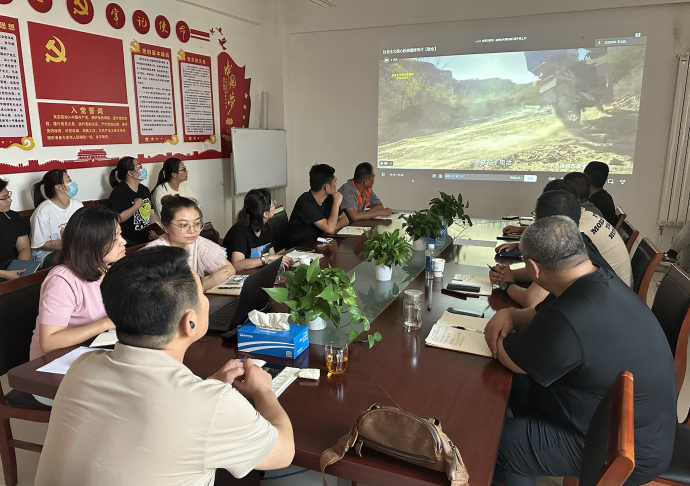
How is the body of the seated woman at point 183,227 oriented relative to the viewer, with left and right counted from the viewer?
facing the viewer and to the right of the viewer

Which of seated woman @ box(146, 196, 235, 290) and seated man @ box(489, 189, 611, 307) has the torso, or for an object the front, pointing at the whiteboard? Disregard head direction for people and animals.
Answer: the seated man

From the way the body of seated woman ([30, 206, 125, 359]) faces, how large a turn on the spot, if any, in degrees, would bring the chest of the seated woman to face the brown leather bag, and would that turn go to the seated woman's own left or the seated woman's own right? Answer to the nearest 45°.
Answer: approximately 45° to the seated woman's own right

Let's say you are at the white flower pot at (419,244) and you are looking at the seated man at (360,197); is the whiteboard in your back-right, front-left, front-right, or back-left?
front-left

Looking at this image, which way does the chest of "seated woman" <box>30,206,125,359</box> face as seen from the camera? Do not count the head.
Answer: to the viewer's right

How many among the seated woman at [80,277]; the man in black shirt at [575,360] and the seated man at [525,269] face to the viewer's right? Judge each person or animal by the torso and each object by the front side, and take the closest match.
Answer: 1

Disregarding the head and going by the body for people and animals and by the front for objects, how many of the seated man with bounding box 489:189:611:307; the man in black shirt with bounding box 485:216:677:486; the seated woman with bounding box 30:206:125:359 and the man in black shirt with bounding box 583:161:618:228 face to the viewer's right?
1

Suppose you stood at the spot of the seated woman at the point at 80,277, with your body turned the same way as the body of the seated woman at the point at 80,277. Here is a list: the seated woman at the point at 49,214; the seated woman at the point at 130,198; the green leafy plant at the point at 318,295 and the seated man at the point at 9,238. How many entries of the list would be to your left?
3

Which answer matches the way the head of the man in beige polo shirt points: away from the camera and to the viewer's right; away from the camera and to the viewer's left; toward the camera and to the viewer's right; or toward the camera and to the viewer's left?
away from the camera and to the viewer's right

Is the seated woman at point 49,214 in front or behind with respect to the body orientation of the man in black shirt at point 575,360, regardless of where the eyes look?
in front

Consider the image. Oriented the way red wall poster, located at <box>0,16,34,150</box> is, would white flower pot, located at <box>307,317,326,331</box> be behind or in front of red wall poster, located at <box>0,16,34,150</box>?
in front

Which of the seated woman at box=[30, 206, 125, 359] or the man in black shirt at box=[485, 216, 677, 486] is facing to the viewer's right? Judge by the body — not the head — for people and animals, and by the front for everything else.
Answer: the seated woman

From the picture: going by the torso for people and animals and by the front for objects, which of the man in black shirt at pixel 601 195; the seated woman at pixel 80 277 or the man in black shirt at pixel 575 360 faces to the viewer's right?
the seated woman

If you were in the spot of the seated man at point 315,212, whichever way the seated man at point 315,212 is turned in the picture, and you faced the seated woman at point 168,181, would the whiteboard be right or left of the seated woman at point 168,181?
right

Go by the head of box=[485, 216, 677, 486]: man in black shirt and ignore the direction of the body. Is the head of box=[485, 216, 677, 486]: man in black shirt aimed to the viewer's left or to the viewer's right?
to the viewer's left

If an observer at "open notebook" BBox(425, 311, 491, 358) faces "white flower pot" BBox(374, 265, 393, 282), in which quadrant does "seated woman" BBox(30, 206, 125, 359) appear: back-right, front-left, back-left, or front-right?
front-left

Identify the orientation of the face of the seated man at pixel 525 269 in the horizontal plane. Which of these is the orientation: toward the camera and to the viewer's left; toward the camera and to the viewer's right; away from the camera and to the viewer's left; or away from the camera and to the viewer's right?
away from the camera and to the viewer's left
